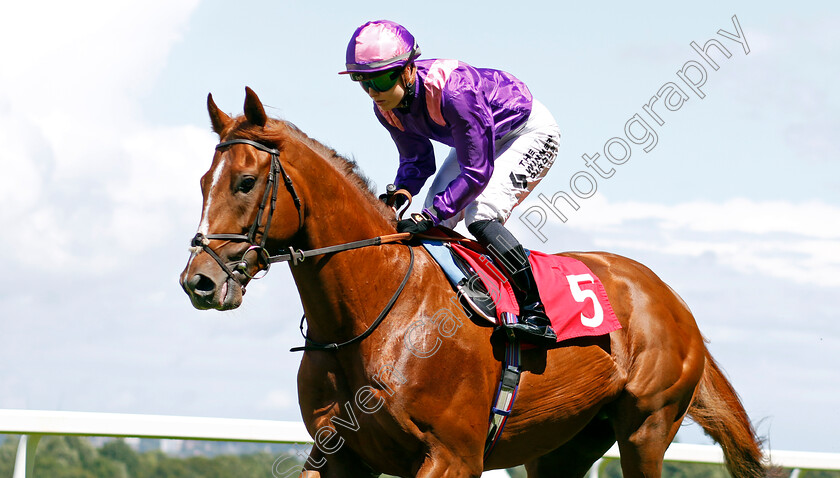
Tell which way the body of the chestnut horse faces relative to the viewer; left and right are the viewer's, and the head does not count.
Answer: facing the viewer and to the left of the viewer

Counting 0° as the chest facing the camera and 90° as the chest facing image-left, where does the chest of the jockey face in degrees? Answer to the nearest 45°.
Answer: approximately 45°
